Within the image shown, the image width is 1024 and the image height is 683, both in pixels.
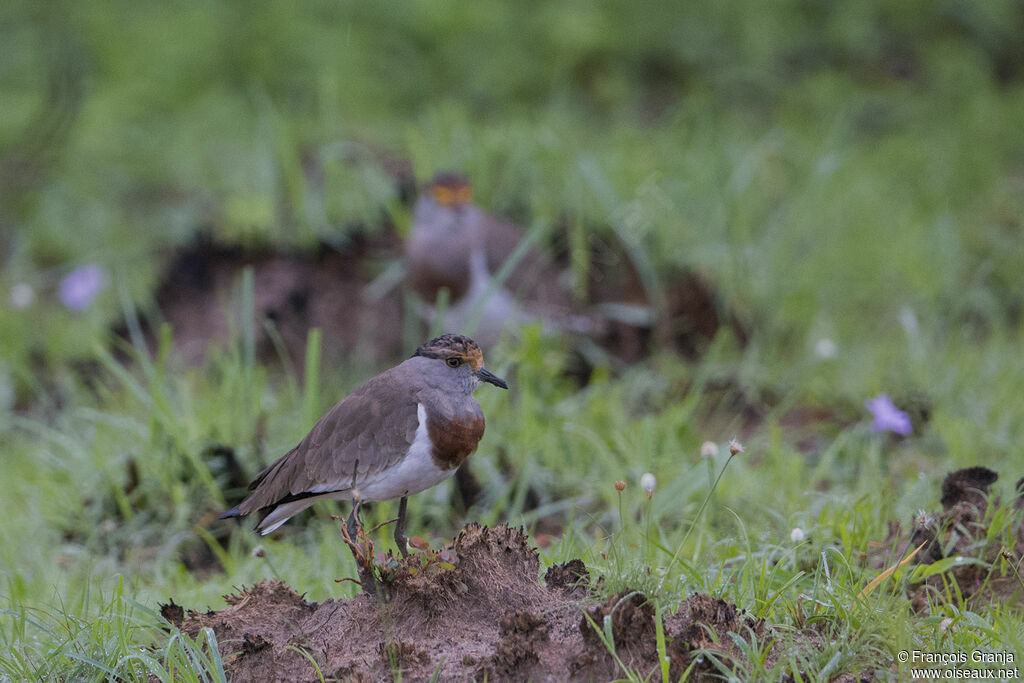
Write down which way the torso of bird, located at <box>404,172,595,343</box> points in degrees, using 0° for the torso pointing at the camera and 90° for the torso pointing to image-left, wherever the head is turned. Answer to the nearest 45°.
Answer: approximately 45°

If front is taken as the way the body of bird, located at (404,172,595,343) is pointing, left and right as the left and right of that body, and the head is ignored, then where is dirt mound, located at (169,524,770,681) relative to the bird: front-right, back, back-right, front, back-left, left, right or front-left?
front-left

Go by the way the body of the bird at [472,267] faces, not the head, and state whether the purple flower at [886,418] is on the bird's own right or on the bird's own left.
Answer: on the bird's own left

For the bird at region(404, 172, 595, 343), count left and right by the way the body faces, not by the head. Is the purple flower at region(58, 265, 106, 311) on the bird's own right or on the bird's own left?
on the bird's own right

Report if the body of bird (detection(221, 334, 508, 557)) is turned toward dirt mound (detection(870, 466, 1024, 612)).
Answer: yes

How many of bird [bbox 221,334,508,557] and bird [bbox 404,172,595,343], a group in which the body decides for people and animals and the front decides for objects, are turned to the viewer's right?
1

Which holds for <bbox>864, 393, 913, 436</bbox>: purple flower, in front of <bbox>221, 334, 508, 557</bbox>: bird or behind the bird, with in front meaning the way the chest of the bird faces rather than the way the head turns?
in front

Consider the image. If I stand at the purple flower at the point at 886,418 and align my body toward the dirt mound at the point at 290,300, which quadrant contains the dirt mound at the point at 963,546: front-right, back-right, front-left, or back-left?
back-left

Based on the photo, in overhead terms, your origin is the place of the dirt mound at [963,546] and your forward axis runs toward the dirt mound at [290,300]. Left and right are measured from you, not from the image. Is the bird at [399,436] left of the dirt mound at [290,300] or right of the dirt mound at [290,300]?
left

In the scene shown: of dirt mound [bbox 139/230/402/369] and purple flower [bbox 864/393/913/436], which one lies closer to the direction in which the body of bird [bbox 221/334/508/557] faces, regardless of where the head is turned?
the purple flower

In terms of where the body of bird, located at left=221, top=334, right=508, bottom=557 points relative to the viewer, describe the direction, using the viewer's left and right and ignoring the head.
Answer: facing to the right of the viewer

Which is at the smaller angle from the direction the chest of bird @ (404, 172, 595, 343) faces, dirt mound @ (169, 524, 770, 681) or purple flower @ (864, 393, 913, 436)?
the dirt mound

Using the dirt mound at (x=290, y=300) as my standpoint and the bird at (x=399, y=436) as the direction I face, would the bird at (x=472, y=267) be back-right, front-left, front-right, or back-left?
front-left
